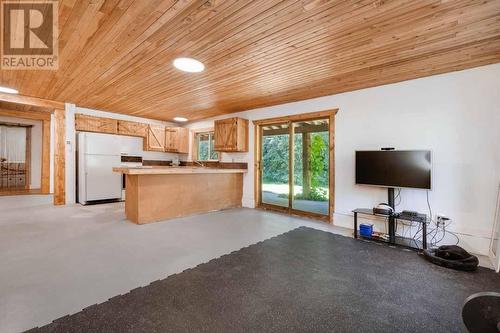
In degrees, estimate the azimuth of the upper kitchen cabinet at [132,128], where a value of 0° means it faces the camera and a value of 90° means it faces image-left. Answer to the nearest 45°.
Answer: approximately 315°

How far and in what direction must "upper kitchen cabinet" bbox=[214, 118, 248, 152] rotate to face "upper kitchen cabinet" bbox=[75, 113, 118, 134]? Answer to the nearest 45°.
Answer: approximately 45° to its right

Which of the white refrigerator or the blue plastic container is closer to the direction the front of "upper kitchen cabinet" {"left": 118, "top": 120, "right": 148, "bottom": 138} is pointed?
the blue plastic container

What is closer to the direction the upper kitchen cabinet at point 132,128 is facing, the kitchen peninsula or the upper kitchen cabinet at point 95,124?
the kitchen peninsula

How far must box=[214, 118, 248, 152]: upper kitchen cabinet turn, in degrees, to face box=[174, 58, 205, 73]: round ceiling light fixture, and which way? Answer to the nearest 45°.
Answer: approximately 45° to its left

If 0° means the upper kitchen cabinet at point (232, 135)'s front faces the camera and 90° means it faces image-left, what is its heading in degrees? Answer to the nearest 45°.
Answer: approximately 45°

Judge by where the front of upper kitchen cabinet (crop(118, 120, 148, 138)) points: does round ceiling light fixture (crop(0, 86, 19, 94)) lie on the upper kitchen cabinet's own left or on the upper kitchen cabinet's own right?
on the upper kitchen cabinet's own right

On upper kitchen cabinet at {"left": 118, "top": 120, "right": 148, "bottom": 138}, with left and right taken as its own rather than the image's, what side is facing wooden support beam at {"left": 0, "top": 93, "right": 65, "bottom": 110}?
right
